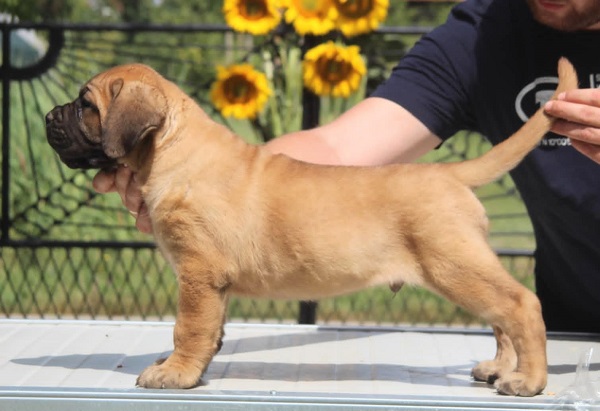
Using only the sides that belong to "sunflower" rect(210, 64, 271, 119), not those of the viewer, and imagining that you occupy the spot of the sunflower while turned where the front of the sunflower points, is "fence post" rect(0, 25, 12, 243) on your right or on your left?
on your right

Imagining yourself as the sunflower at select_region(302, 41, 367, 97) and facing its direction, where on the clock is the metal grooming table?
The metal grooming table is roughly at 12 o'clock from the sunflower.

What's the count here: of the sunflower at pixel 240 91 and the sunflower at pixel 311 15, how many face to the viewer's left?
0

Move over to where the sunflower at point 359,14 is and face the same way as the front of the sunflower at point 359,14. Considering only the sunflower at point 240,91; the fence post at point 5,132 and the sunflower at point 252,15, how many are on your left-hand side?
0

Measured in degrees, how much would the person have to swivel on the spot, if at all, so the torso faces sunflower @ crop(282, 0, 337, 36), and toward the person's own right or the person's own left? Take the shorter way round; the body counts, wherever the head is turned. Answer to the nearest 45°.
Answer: approximately 135° to the person's own right

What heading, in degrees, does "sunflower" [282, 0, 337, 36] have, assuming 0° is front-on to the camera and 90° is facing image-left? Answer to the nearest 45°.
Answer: approximately 0°

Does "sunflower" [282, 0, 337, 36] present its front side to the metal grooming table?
yes

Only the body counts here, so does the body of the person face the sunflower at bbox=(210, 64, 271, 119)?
no

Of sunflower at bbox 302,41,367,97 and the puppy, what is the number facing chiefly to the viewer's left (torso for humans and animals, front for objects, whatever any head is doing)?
1

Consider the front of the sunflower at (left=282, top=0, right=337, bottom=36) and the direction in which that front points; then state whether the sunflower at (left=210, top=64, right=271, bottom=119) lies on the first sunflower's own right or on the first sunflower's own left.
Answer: on the first sunflower's own right

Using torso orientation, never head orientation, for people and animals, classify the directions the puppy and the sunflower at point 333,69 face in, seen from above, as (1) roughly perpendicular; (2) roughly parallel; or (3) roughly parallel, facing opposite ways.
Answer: roughly perpendicular

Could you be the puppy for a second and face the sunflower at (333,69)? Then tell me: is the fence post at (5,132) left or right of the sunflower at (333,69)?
left

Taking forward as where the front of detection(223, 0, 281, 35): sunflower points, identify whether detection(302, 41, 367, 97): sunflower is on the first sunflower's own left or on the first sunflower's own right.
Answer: on the first sunflower's own left

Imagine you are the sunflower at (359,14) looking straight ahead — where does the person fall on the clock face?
The person is roughly at 11 o'clock from the sunflower.

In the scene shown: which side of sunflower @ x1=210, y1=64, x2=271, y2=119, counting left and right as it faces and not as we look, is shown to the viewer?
front

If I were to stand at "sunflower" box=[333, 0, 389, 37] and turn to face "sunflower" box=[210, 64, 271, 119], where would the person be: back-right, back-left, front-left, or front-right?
back-left

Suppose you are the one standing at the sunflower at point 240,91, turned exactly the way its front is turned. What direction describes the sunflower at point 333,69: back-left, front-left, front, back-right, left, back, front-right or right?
left

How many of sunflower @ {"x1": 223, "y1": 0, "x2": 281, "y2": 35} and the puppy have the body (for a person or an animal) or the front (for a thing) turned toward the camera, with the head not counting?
1

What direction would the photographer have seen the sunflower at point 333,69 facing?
facing the viewer

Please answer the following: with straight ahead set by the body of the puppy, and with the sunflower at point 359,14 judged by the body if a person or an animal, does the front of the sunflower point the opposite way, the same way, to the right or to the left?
to the left

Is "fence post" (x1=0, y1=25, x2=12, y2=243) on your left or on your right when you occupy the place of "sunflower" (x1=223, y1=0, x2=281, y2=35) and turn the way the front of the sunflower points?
on your right
